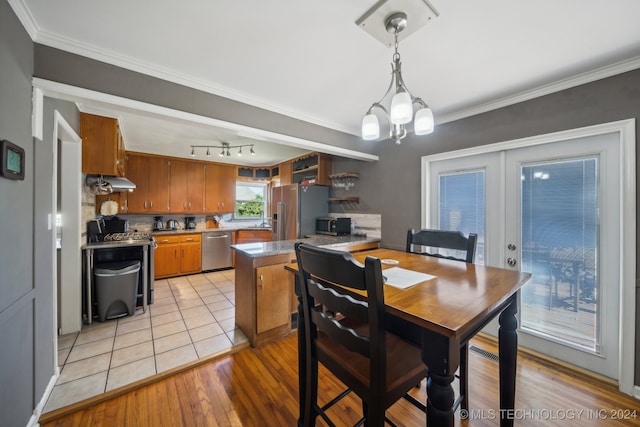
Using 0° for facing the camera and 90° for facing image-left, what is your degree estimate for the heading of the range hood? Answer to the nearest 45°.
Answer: approximately 270°

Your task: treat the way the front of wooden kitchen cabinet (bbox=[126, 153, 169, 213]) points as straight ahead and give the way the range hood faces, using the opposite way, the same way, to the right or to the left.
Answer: to the left

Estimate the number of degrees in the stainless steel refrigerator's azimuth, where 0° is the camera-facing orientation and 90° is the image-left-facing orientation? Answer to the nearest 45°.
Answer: approximately 45°

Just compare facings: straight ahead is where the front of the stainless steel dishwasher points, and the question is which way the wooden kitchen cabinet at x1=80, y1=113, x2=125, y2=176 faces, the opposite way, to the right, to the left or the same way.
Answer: to the left

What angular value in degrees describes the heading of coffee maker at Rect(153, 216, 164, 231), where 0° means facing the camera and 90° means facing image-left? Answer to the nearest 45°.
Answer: approximately 0°

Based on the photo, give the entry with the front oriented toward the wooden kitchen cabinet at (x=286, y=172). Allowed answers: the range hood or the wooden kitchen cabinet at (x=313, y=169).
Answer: the range hood
